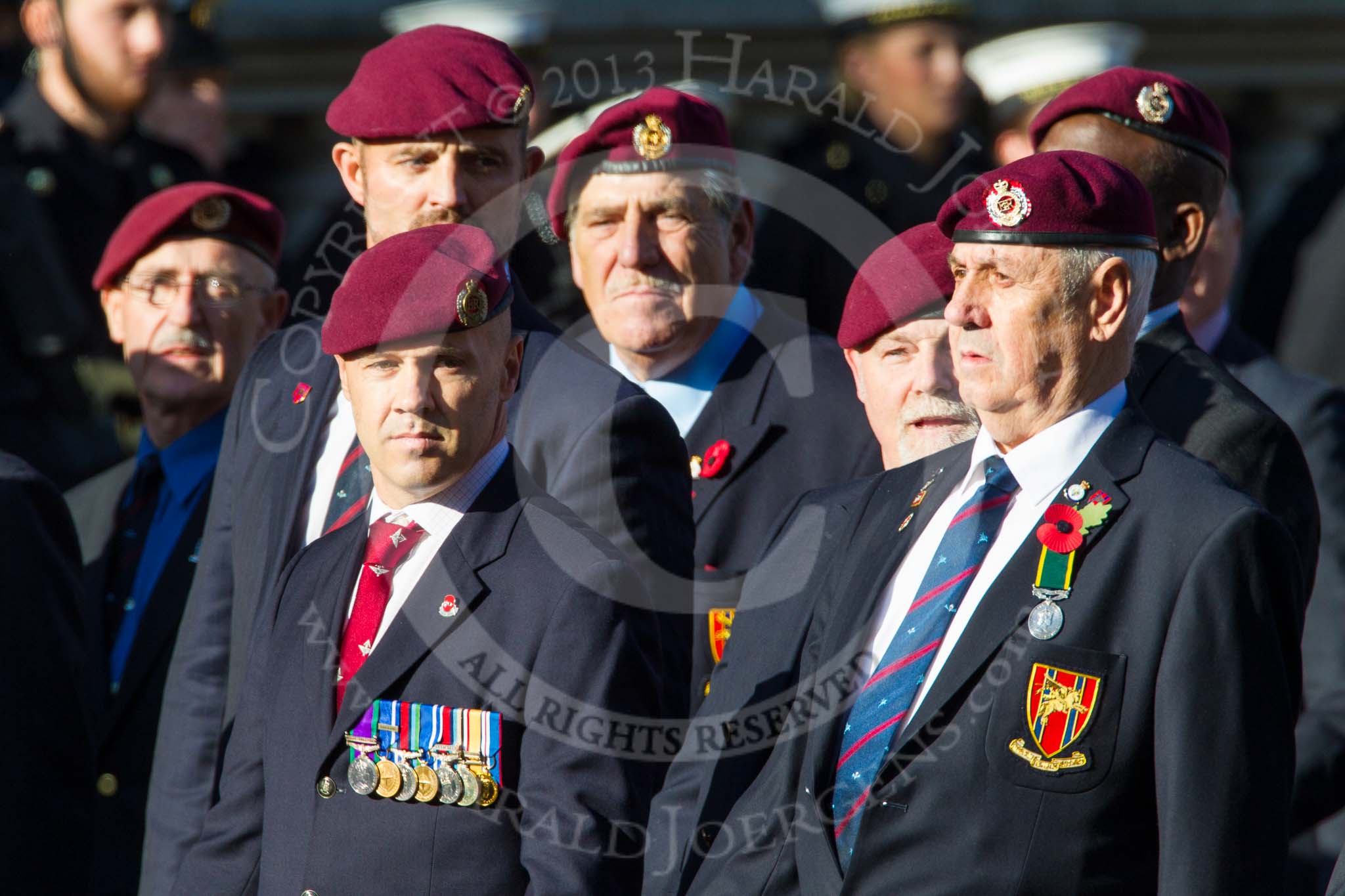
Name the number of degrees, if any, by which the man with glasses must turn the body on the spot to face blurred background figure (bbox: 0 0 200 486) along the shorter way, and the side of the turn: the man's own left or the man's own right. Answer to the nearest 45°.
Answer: approximately 135° to the man's own right

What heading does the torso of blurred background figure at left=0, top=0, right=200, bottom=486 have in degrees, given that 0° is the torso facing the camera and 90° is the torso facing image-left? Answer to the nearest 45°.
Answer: approximately 315°

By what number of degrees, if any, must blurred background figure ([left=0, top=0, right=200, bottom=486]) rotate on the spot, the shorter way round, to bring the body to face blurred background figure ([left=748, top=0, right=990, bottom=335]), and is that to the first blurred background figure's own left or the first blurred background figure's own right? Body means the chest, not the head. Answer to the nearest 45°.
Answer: approximately 45° to the first blurred background figure's own left

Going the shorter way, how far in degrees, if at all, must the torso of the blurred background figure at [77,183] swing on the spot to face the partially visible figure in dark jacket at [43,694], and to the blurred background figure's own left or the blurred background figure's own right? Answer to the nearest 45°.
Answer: approximately 45° to the blurred background figure's own right

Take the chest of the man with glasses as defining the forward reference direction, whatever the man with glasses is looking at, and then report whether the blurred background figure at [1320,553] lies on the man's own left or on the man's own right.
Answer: on the man's own left

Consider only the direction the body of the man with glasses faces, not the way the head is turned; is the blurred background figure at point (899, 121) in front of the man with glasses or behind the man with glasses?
behind

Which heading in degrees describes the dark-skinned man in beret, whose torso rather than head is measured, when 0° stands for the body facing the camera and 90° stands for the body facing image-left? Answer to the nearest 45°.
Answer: approximately 45°

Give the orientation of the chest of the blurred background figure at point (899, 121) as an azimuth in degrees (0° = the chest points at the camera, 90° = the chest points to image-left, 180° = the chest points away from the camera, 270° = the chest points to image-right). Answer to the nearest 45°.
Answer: approximately 315°
